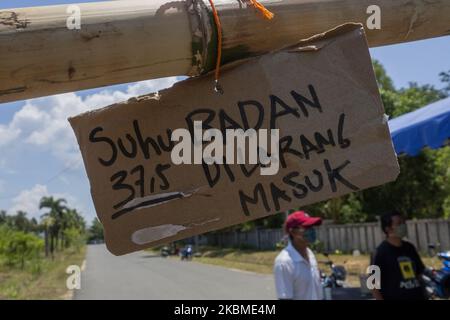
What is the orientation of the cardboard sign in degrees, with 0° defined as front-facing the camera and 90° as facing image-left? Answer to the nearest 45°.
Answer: approximately 0°

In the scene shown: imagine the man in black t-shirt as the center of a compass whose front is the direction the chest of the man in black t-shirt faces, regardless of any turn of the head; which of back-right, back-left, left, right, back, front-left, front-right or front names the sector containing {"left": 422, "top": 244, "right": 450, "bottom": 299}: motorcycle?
back-left

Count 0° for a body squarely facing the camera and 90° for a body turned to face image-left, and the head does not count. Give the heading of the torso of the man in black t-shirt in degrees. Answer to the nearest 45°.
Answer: approximately 315°

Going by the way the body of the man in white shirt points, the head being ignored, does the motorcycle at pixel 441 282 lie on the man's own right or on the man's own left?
on the man's own left

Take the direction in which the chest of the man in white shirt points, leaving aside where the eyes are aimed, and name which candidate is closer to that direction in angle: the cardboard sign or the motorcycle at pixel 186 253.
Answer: the cardboard sign

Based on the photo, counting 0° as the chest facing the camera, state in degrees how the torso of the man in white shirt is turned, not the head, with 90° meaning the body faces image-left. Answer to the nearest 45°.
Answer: approximately 315°

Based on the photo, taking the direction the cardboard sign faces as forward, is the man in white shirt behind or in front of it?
behind

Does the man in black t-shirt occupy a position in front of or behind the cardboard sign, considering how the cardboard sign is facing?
behind
